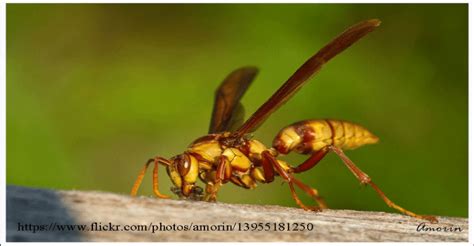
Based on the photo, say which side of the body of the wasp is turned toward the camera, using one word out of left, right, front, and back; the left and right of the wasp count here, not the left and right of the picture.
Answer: left
